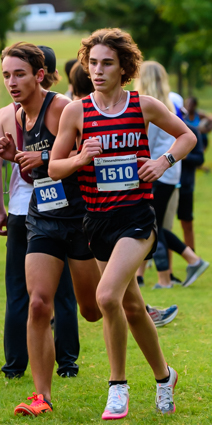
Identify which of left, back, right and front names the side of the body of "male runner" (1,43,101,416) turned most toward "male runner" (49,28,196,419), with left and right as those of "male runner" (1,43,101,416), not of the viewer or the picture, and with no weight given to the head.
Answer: left

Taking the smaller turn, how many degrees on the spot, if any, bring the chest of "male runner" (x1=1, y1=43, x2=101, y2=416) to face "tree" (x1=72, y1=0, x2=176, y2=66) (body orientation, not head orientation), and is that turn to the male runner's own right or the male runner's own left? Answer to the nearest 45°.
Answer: approximately 135° to the male runner's own right

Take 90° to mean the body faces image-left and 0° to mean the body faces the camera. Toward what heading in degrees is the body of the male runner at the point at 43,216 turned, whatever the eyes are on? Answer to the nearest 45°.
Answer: approximately 45°

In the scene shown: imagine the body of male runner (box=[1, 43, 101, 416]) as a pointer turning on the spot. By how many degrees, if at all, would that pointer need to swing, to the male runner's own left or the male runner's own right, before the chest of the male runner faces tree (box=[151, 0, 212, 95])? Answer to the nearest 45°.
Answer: approximately 135° to the male runner's own right
